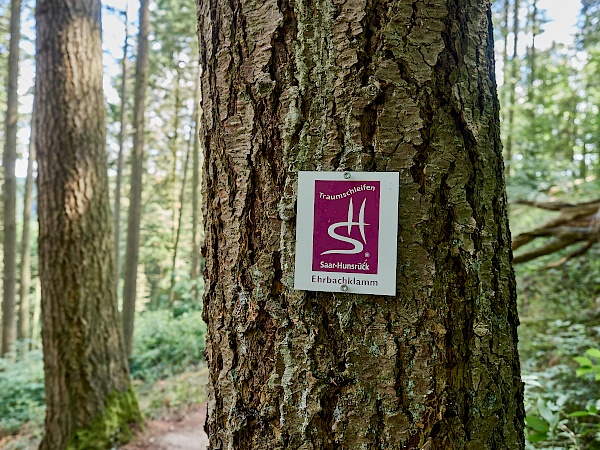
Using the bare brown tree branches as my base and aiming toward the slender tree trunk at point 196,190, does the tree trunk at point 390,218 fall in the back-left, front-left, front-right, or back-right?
back-left

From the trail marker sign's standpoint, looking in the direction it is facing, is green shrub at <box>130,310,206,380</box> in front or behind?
behind

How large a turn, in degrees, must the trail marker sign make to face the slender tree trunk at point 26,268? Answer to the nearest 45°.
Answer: approximately 135° to its right

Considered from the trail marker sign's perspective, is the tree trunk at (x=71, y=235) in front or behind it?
behind

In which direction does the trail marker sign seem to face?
toward the camera

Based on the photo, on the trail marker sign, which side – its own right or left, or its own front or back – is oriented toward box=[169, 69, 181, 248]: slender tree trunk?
back

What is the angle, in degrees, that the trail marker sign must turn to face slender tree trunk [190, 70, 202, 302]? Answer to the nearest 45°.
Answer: approximately 180°
